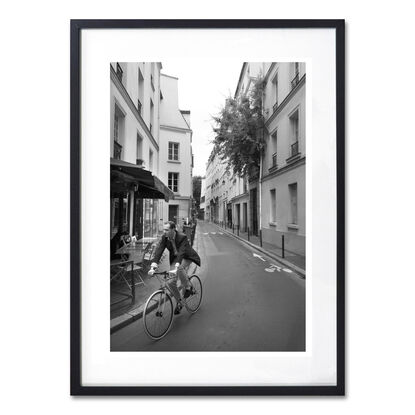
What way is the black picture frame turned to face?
toward the camera
